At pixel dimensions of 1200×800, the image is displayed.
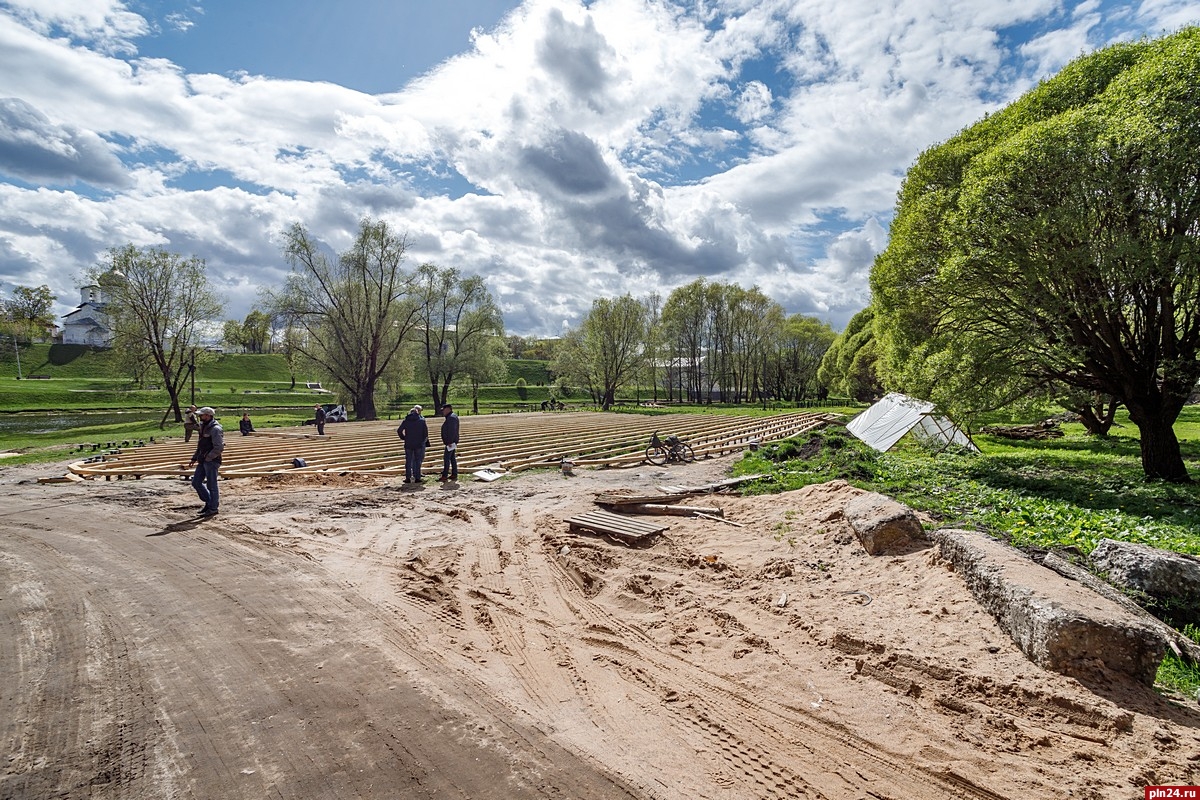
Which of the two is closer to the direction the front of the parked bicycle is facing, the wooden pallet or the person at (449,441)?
the person

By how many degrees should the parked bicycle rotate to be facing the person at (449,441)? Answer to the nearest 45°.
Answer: approximately 45° to its left

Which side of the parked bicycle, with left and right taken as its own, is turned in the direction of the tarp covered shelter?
back

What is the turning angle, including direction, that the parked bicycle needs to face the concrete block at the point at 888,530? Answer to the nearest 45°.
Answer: approximately 90° to its left

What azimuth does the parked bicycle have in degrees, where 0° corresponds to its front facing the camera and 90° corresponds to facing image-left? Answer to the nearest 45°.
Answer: approximately 90°

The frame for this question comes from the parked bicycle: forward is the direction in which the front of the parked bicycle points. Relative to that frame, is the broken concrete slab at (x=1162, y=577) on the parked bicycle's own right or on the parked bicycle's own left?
on the parked bicycle's own left

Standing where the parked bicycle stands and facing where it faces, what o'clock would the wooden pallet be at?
The wooden pallet is roughly at 9 o'clock from the parked bicycle.
